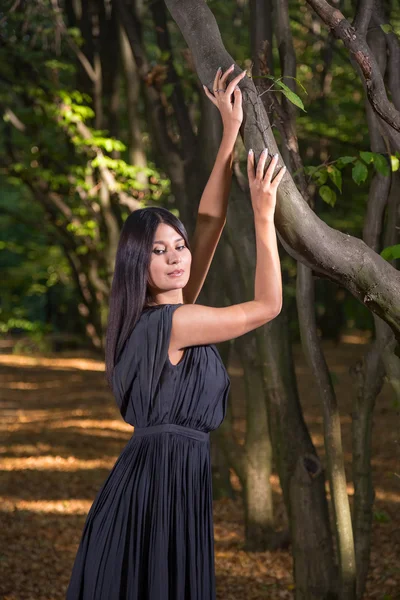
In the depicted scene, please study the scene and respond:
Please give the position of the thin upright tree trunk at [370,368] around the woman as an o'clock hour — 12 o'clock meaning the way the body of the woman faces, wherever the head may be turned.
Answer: The thin upright tree trunk is roughly at 10 o'clock from the woman.

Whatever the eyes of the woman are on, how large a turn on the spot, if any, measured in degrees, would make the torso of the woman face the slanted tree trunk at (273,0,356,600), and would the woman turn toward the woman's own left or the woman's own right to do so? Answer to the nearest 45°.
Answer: approximately 45° to the woman's own left
